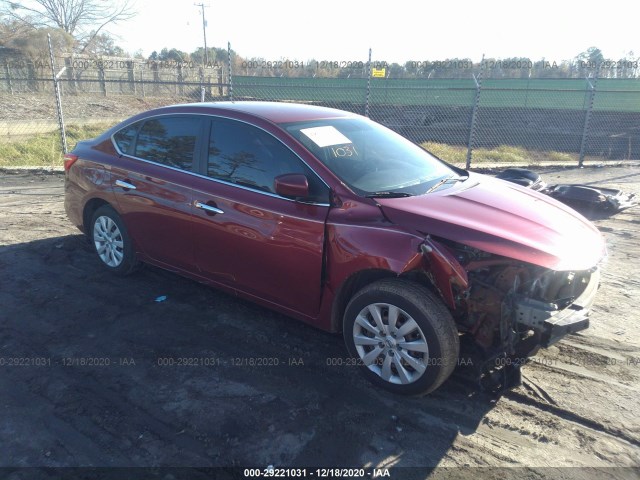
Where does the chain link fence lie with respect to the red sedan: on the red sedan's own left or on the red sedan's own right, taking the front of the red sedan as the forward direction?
on the red sedan's own left

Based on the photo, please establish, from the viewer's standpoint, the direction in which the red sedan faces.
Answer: facing the viewer and to the right of the viewer
